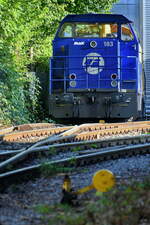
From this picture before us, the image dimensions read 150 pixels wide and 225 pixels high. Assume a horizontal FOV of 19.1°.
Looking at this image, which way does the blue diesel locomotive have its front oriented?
toward the camera

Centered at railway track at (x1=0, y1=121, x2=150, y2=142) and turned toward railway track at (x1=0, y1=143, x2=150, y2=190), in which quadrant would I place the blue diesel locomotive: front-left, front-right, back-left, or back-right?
back-left

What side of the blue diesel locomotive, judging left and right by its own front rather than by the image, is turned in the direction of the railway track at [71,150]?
front

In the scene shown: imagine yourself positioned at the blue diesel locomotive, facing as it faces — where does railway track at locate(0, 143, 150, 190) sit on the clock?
The railway track is roughly at 12 o'clock from the blue diesel locomotive.

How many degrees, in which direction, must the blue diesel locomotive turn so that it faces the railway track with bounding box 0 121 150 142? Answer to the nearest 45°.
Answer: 0° — it already faces it
